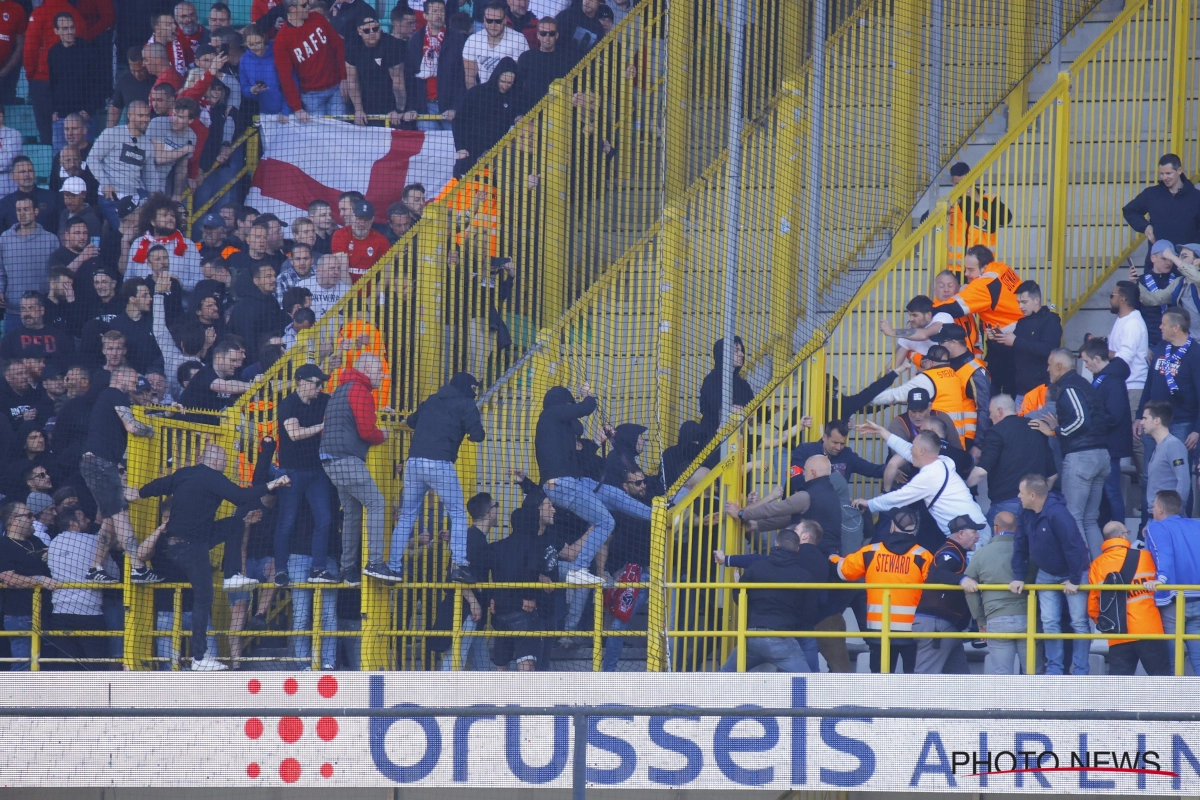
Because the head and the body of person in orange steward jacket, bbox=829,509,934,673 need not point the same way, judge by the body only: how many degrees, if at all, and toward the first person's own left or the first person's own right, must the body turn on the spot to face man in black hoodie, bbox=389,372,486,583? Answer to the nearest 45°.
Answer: approximately 90° to the first person's own left

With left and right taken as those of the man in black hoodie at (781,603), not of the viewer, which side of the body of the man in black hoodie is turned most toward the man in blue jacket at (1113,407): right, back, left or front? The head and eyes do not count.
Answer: right

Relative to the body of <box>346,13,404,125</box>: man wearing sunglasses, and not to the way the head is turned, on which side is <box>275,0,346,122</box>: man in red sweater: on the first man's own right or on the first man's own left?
on the first man's own right

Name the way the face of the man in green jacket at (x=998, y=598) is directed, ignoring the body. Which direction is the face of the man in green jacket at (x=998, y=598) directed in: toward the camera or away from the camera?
away from the camera

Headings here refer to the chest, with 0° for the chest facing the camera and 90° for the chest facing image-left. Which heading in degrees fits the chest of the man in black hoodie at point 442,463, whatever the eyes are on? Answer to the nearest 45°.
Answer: approximately 225°

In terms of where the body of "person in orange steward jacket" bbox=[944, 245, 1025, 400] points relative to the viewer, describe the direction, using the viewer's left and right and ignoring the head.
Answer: facing to the left of the viewer

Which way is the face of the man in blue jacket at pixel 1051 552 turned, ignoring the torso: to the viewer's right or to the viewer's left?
to the viewer's left

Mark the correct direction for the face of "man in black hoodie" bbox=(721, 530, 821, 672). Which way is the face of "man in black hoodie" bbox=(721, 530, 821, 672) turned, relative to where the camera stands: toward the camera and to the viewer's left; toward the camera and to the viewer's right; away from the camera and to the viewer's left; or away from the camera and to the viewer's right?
away from the camera and to the viewer's left

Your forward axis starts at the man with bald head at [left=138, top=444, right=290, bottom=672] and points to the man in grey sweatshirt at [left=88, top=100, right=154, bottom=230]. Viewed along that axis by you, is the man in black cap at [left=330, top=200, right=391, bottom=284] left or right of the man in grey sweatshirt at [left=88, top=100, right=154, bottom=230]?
right

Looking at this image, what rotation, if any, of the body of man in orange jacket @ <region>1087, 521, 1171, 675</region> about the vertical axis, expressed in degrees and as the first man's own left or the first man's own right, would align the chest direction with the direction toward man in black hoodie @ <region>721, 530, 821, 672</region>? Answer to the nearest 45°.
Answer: approximately 45° to the first man's own left

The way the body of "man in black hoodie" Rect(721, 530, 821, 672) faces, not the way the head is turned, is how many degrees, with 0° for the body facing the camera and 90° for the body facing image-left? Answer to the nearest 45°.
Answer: approximately 180°

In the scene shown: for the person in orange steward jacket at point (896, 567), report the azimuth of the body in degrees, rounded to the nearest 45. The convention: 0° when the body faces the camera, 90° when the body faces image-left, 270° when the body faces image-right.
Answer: approximately 180°

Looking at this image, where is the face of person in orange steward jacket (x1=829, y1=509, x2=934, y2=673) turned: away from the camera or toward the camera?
away from the camera
